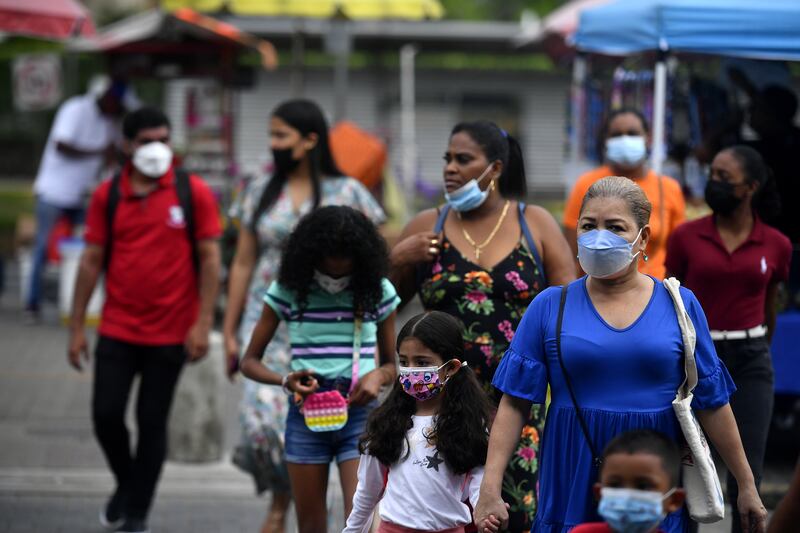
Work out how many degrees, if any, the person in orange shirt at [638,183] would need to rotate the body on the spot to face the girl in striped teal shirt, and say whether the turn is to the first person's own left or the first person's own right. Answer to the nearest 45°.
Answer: approximately 45° to the first person's own right

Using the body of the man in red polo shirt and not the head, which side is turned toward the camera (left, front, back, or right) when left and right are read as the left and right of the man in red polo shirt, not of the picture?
front

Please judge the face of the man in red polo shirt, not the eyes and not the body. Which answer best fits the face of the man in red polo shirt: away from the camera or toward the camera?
toward the camera

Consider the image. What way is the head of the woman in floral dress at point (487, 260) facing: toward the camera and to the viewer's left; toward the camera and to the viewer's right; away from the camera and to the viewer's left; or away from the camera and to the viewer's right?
toward the camera and to the viewer's left

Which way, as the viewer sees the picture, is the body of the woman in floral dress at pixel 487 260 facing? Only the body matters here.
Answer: toward the camera

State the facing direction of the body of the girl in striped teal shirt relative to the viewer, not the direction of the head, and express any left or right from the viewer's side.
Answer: facing the viewer

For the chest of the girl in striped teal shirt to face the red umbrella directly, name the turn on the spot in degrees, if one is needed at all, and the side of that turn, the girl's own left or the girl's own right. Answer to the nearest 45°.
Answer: approximately 135° to the girl's own right

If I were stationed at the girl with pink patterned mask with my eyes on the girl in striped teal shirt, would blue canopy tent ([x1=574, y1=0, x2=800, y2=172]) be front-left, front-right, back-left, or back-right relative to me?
front-right

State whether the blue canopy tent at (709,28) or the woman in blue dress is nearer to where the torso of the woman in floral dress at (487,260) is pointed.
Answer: the woman in blue dress

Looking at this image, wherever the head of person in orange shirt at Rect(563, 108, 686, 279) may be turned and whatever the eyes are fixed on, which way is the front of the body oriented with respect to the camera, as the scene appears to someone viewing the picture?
toward the camera

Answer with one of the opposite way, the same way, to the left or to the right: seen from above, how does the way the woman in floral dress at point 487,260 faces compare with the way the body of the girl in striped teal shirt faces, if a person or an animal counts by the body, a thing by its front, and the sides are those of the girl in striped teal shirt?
the same way

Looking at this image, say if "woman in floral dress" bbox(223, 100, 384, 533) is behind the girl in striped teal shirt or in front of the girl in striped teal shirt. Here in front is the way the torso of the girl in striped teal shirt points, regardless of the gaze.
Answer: behind

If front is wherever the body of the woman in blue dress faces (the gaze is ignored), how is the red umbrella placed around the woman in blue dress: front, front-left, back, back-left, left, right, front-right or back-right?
back-right

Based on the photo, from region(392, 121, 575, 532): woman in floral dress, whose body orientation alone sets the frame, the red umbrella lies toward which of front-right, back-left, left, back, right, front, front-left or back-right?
back-right
